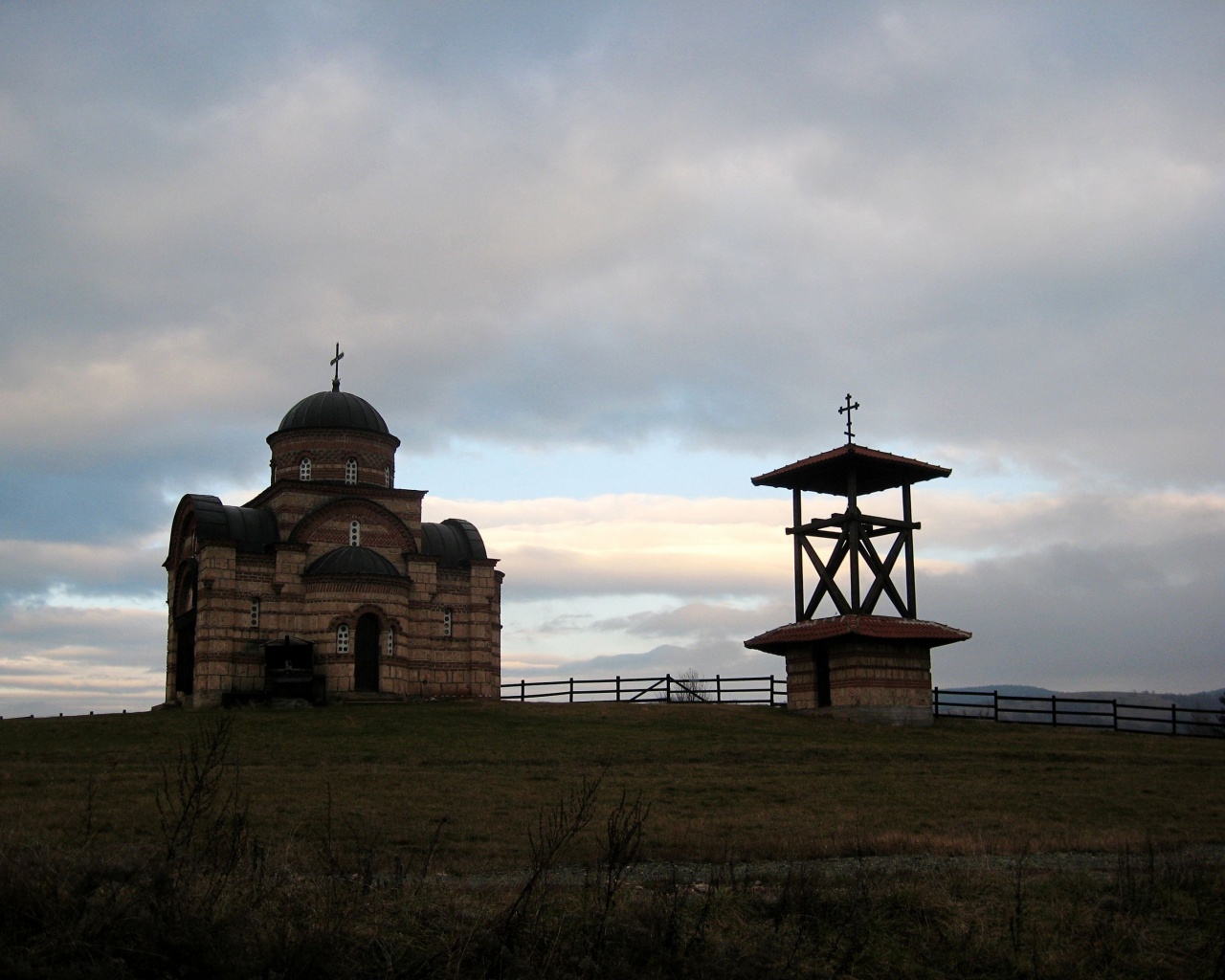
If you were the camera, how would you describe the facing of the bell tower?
facing the viewer and to the left of the viewer

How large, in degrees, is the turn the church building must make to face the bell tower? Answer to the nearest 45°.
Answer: approximately 135° to its left

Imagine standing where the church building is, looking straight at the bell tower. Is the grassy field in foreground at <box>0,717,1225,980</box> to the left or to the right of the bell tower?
right

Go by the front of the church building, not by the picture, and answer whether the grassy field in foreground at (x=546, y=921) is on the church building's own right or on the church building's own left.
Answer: on the church building's own left

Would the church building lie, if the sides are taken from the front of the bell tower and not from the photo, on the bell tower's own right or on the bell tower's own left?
on the bell tower's own right

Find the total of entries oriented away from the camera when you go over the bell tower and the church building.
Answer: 0
